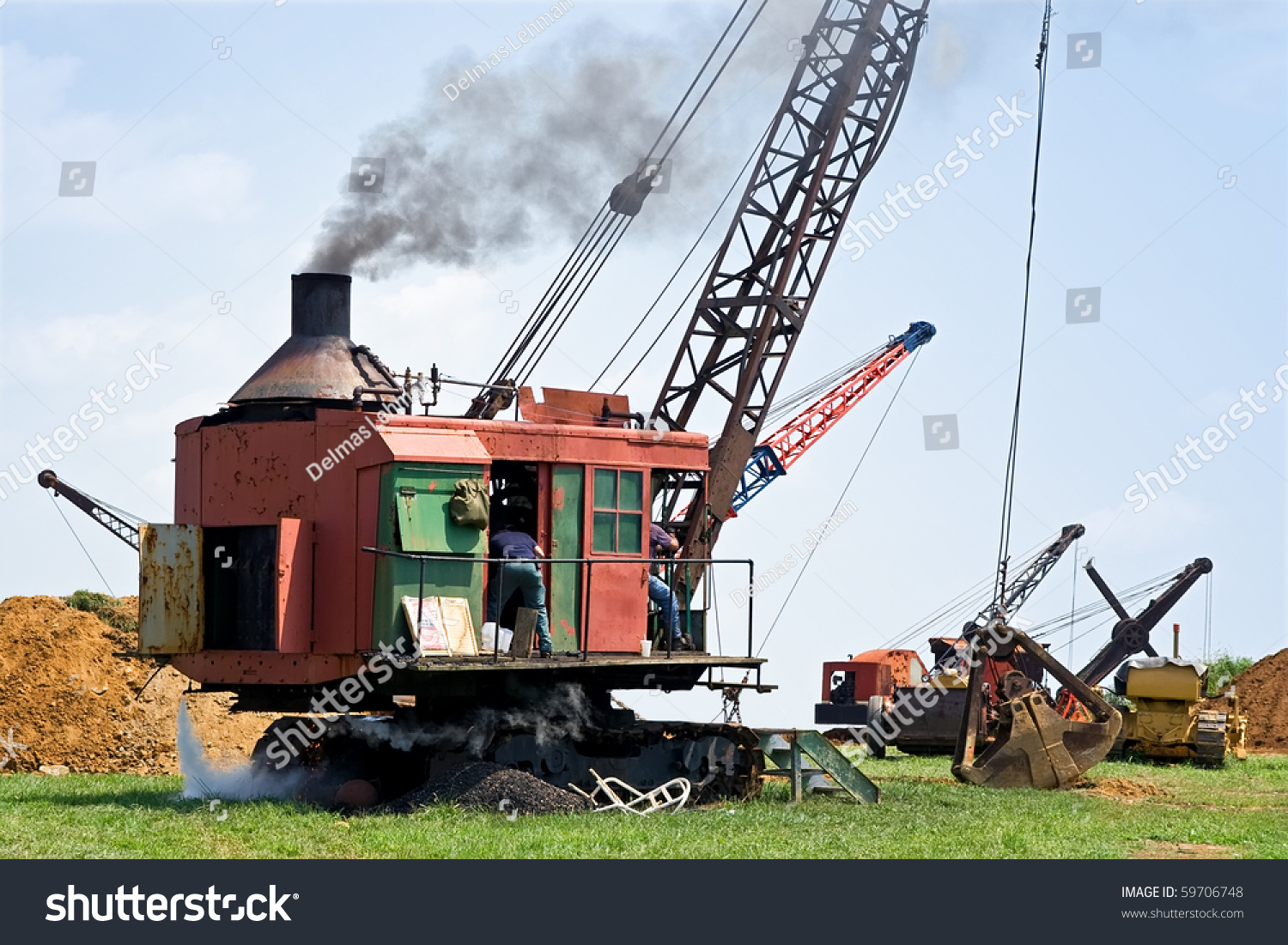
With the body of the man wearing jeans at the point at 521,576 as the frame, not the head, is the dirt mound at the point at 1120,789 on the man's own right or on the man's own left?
on the man's own right

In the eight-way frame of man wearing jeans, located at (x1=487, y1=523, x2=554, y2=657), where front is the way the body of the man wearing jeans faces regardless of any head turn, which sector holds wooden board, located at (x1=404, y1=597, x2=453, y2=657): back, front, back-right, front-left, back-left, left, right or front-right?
back-left

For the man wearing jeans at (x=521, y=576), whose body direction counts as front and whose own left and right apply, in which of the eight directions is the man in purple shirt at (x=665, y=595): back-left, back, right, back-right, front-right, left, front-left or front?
front-right

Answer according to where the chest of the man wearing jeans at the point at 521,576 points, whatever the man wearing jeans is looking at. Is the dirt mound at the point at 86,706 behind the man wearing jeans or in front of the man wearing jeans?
in front

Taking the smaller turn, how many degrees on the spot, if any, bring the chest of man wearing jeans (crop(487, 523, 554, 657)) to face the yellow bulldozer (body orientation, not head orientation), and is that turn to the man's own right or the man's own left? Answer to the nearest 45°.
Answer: approximately 45° to the man's own right

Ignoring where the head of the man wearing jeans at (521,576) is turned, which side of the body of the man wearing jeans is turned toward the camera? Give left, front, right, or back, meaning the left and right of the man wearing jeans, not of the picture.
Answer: back
